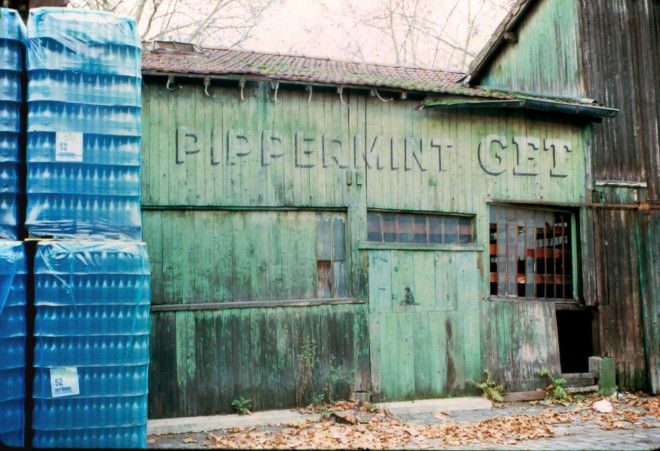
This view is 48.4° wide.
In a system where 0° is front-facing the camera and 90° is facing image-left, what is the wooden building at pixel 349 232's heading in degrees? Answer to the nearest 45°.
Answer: approximately 0°

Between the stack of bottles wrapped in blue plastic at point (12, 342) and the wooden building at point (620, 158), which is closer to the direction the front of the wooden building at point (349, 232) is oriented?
the stack of bottles wrapped in blue plastic

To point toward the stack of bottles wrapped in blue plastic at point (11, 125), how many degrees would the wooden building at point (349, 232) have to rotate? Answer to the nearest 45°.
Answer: approximately 45° to its right

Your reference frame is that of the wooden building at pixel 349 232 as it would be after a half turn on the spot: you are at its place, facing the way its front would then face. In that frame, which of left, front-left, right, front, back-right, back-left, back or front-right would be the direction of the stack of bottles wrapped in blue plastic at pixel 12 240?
back-left

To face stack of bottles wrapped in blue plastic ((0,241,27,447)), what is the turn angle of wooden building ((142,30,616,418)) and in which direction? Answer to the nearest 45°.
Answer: approximately 45° to its right
